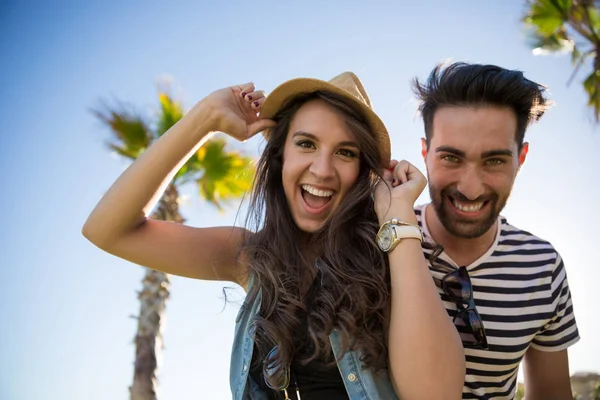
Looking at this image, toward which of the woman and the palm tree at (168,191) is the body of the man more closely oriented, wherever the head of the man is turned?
the woman

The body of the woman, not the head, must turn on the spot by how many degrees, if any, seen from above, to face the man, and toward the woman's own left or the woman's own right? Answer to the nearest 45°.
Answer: approximately 135° to the woman's own left

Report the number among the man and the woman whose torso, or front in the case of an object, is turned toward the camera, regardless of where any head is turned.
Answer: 2

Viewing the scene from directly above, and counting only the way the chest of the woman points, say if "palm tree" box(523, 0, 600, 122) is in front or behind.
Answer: behind

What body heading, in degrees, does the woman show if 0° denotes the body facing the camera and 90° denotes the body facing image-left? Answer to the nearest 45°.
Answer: approximately 0°

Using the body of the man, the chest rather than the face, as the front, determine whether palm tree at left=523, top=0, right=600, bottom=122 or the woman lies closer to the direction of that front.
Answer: the woman

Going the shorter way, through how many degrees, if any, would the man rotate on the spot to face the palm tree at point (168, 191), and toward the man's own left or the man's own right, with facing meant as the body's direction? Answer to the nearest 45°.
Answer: approximately 135° to the man's own right

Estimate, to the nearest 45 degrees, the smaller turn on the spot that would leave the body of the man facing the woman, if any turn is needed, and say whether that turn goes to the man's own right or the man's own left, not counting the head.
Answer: approximately 45° to the man's own right
